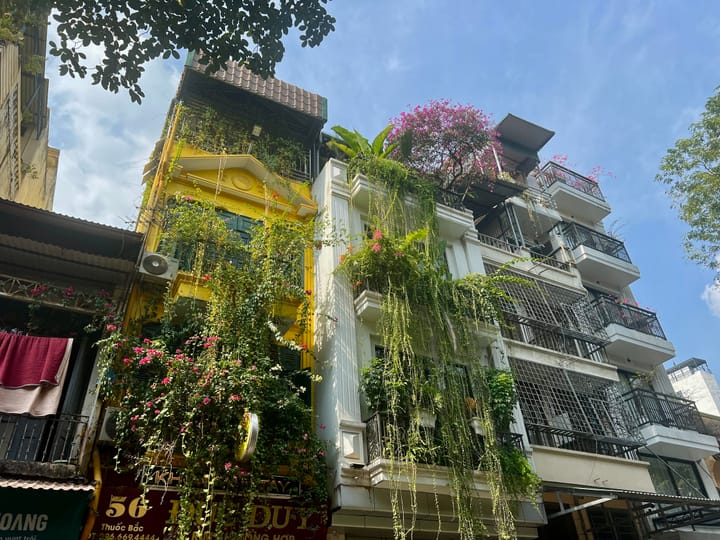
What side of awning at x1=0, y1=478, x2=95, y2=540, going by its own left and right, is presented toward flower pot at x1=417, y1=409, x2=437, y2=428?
left

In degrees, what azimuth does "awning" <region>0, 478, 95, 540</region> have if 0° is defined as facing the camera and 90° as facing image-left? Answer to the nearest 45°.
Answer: approximately 0°

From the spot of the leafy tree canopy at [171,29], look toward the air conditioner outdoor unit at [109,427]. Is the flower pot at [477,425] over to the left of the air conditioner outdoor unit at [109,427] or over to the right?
right

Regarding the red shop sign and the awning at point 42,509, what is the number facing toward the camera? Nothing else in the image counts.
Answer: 2

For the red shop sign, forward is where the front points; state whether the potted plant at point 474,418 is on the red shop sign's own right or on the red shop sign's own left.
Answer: on the red shop sign's own left

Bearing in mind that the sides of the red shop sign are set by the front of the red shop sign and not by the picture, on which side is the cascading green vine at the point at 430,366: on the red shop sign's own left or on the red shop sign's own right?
on the red shop sign's own left
